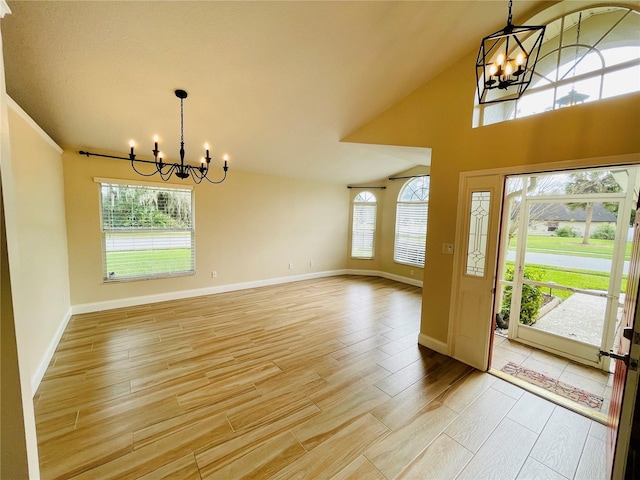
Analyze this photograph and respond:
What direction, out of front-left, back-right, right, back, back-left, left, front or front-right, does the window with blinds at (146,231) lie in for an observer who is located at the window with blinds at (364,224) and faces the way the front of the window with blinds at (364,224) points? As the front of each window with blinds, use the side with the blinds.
front-right

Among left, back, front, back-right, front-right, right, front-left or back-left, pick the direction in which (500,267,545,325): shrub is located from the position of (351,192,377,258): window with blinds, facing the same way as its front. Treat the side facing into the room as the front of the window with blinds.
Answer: front-left

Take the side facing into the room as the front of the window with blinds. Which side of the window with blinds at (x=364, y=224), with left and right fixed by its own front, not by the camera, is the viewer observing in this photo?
front

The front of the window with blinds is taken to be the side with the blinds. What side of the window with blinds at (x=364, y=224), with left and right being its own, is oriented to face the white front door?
front

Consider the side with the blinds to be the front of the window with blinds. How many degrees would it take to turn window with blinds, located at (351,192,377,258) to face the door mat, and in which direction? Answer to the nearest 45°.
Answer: approximately 45° to its left

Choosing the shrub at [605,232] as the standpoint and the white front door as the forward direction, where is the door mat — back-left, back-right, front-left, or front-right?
front-left

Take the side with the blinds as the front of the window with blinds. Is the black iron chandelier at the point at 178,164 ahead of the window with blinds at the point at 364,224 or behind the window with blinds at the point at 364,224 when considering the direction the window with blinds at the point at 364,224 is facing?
ahead

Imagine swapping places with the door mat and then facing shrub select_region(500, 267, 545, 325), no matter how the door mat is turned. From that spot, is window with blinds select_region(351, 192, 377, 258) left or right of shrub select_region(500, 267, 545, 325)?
left

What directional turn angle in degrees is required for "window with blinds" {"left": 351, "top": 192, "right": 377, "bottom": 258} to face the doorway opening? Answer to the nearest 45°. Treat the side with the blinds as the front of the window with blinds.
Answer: approximately 45° to its left
